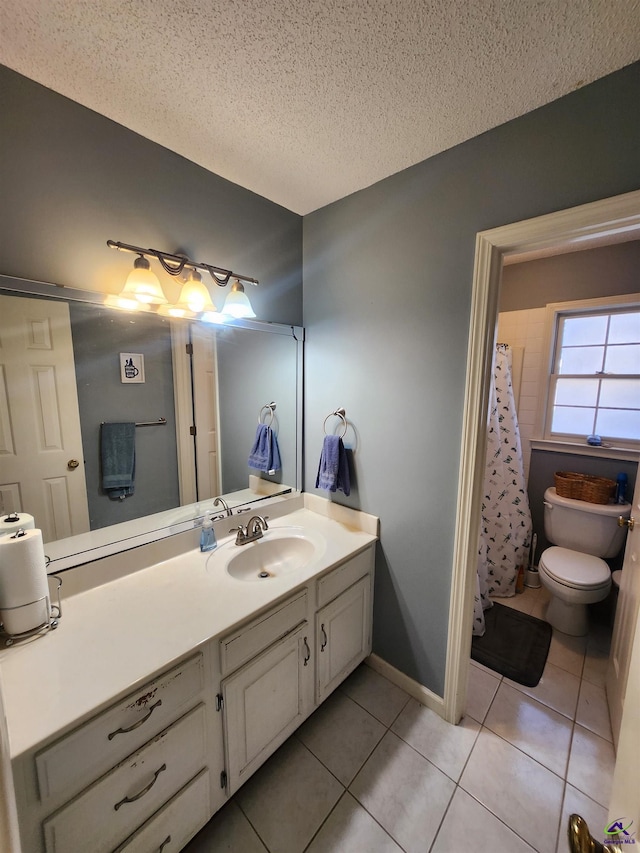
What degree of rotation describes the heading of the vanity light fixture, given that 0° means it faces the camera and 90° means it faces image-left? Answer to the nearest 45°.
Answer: approximately 315°

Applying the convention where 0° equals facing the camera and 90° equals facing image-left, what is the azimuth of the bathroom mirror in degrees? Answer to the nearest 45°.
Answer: approximately 315°

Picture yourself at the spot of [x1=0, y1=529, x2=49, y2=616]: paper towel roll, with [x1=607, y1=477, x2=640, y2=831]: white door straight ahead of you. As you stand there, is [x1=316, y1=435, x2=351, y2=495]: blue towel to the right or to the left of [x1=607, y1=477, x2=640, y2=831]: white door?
left

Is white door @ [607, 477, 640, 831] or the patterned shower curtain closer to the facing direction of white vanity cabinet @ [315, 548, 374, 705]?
the white door

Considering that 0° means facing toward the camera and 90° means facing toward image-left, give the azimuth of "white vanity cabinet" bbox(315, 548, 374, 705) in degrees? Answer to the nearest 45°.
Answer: approximately 315°
